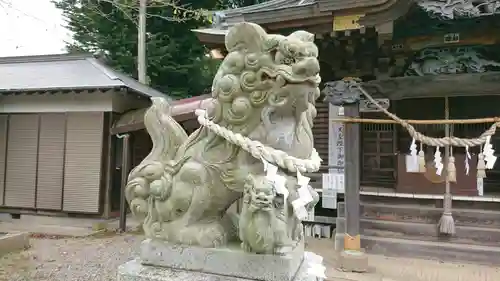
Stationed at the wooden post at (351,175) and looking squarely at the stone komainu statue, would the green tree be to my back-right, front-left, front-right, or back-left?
back-right

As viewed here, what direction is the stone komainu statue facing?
to the viewer's right

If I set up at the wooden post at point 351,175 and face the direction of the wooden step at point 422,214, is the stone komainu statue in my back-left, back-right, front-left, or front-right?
back-right

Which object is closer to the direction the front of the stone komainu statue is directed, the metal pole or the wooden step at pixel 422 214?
the wooden step

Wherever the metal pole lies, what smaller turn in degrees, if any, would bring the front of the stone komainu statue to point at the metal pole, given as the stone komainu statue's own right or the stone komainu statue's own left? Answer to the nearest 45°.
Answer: approximately 90° to the stone komainu statue's own left

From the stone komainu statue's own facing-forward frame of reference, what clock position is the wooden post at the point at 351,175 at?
The wooden post is roughly at 10 o'clock from the stone komainu statue.

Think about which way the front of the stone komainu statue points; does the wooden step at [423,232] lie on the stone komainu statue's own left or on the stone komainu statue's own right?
on the stone komainu statue's own left

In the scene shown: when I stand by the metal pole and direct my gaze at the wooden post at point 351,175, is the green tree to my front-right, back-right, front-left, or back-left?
back-left

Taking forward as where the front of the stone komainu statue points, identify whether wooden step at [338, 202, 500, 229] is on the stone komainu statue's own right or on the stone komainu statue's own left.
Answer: on the stone komainu statue's own left
